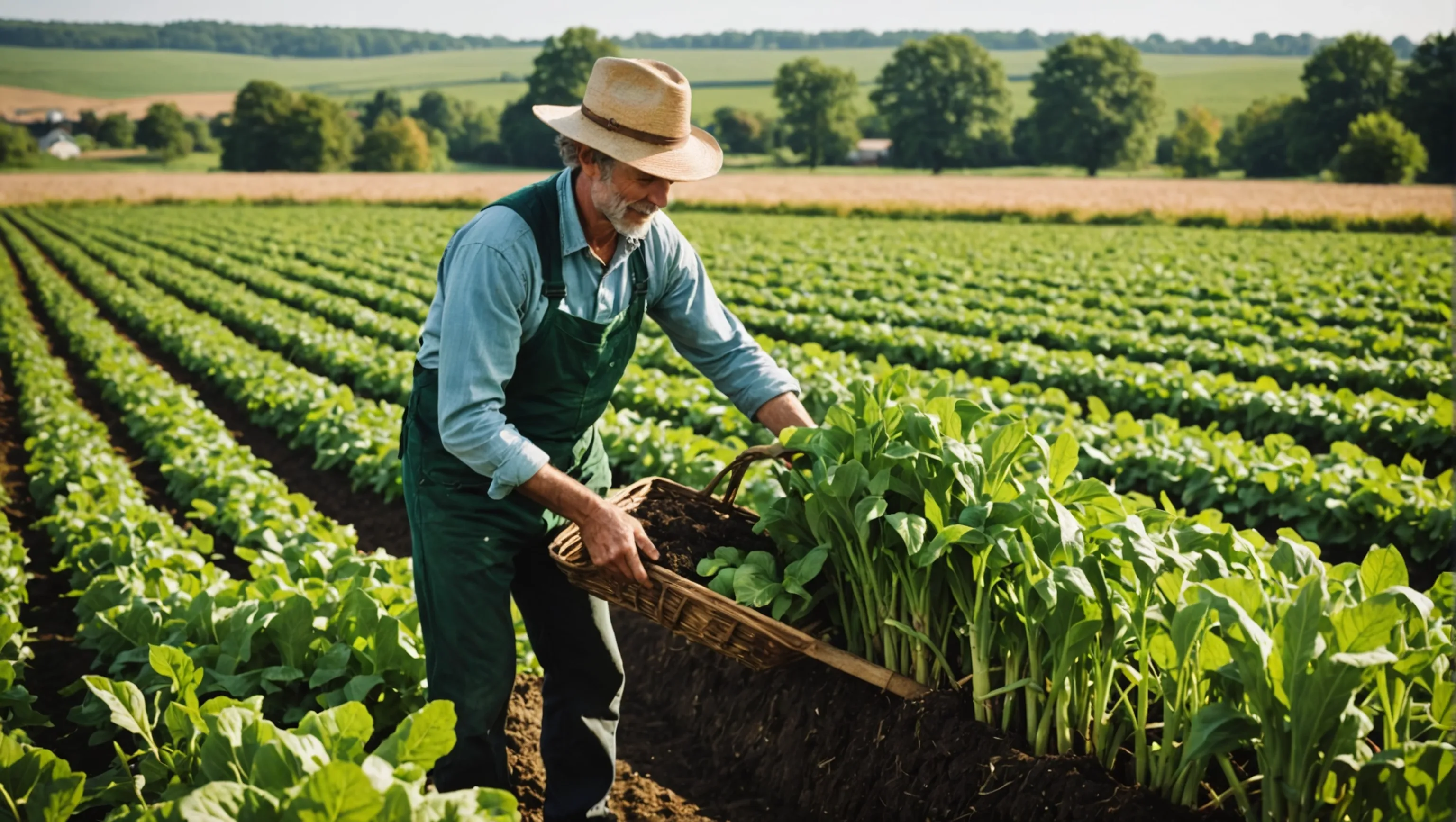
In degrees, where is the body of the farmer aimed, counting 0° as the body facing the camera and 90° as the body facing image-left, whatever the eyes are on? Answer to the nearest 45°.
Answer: approximately 315°
